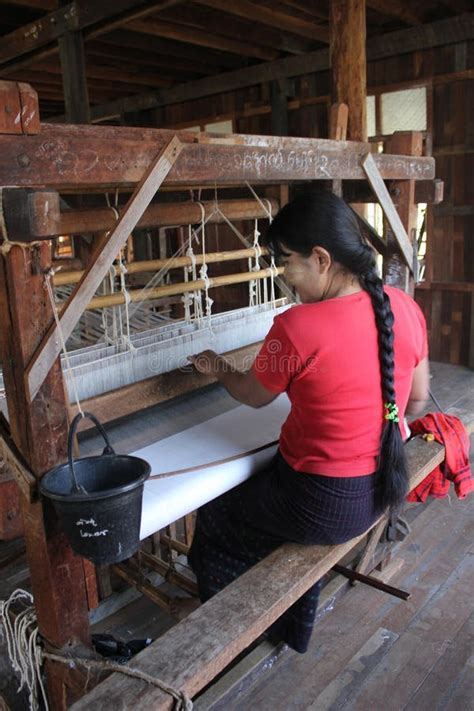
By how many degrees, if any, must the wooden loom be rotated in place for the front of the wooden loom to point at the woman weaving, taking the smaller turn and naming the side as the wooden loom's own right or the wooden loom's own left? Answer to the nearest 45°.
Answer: approximately 45° to the wooden loom's own left

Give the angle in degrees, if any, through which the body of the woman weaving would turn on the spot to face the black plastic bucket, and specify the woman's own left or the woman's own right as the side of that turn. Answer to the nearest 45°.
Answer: approximately 90° to the woman's own left

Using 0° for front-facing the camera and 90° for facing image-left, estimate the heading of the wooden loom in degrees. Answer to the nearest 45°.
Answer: approximately 315°

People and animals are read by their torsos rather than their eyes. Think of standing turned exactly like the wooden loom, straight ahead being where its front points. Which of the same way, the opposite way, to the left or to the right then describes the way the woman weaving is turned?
the opposite way

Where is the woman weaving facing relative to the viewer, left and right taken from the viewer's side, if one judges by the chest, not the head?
facing away from the viewer and to the left of the viewer

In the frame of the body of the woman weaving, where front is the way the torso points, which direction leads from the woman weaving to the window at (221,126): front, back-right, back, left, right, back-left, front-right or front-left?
front-right

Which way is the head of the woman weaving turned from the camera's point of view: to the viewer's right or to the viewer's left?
to the viewer's left
